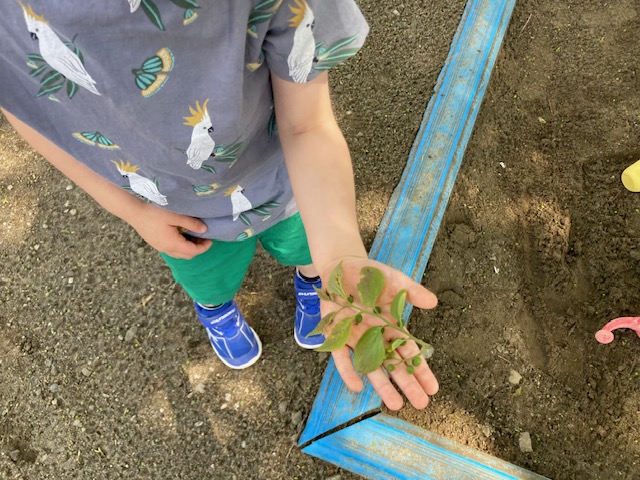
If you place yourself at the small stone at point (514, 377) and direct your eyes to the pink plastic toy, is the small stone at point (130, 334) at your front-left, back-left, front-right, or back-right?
back-left

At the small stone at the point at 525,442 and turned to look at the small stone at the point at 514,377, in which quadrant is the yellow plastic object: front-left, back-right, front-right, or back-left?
front-right

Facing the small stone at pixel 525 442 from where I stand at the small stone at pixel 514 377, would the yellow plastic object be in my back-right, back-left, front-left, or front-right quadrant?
back-left

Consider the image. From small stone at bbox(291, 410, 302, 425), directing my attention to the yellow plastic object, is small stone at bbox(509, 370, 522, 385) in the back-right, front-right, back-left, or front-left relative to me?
front-right

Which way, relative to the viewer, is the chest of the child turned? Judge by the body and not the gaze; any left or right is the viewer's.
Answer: facing the viewer
